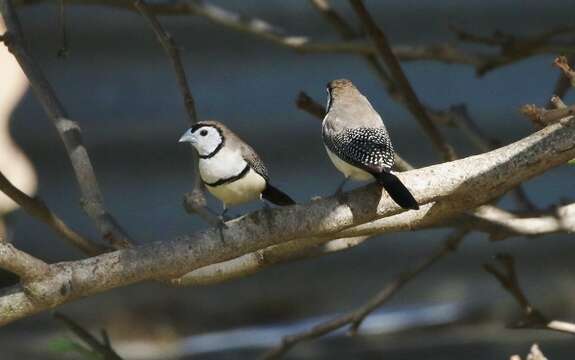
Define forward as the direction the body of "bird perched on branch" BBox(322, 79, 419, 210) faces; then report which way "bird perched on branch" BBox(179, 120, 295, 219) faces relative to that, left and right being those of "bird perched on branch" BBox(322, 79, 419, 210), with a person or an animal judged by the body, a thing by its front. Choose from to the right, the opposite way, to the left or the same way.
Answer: to the left

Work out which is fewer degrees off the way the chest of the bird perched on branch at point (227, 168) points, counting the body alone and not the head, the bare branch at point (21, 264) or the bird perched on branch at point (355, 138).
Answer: the bare branch

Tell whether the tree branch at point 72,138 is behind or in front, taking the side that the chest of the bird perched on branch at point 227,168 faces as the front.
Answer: in front

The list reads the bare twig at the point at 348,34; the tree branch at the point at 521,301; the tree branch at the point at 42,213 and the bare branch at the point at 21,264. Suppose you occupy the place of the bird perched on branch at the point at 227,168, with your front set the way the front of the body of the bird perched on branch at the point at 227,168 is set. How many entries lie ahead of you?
2

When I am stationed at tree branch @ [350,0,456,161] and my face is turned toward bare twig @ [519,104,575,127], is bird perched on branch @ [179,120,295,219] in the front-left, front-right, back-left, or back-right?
back-right

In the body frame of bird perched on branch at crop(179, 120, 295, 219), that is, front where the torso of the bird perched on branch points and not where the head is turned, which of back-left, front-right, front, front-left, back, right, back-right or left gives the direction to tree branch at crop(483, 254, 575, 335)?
back-left

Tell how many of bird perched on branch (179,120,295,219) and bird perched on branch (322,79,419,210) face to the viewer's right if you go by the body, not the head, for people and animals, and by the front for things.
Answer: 0

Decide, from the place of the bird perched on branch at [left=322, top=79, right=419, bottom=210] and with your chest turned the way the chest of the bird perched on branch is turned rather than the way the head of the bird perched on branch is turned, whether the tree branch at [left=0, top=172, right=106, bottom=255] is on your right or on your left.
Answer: on your left

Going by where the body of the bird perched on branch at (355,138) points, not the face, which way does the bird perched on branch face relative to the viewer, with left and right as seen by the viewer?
facing away from the viewer and to the left of the viewer

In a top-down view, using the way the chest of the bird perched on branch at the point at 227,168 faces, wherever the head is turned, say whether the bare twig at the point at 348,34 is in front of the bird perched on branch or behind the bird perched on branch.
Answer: behind
